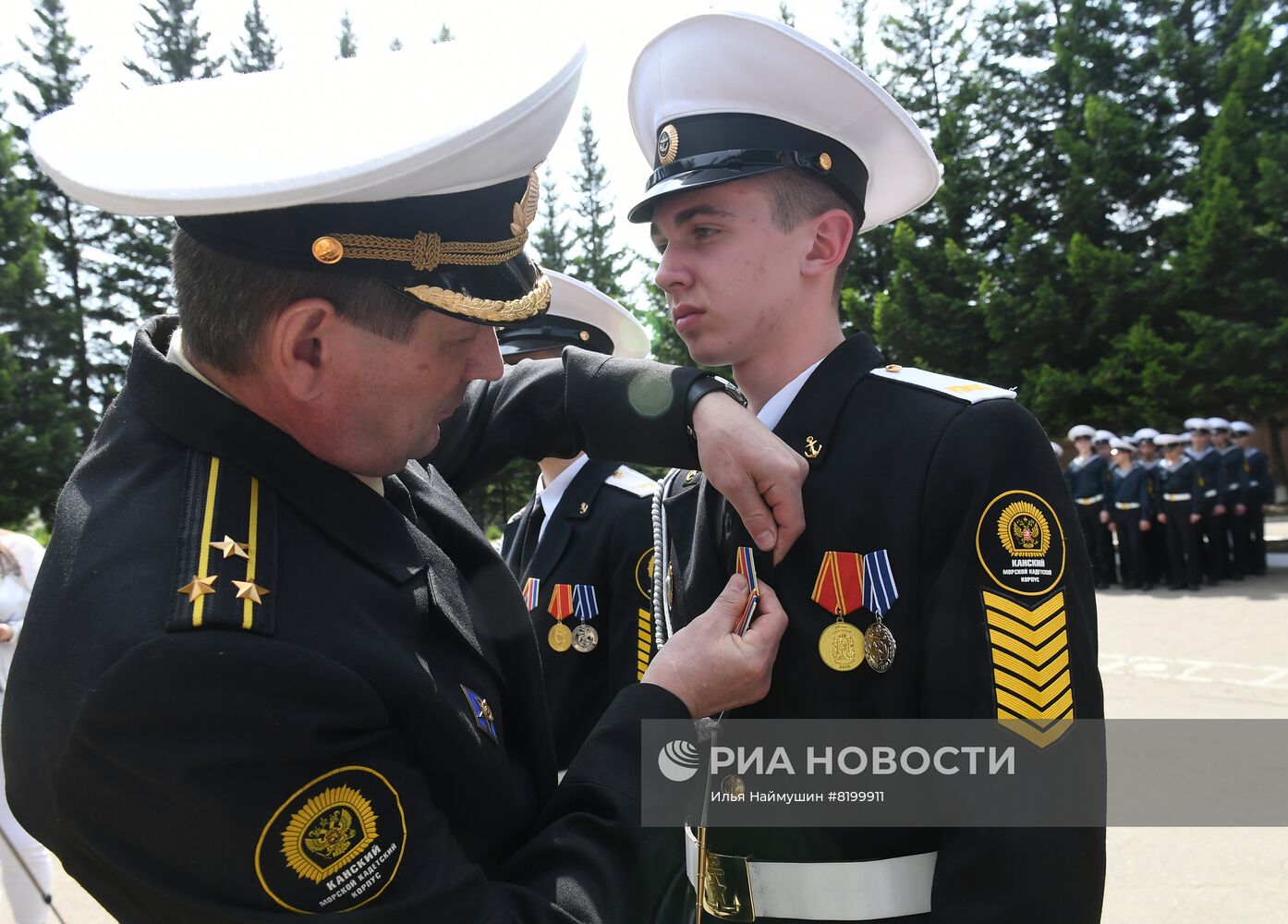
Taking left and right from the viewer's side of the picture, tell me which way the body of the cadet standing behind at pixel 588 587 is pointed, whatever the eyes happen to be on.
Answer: facing the viewer and to the left of the viewer

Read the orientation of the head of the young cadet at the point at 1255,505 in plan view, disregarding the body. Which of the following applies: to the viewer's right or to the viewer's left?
to the viewer's left

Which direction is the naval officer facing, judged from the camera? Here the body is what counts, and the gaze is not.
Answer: to the viewer's right

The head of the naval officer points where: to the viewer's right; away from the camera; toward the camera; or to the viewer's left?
to the viewer's right

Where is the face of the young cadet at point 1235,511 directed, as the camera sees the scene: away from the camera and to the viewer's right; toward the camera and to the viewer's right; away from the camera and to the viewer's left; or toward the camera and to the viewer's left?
toward the camera and to the viewer's left

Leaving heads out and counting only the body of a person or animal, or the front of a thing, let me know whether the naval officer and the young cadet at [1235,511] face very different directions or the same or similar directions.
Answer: very different directions

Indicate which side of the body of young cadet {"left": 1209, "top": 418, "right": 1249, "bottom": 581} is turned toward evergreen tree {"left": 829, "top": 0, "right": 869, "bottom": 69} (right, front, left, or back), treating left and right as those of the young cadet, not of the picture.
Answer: right

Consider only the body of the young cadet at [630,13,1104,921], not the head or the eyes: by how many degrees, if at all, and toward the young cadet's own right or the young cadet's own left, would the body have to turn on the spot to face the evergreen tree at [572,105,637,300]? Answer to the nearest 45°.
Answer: approximately 135° to the young cadet's own right

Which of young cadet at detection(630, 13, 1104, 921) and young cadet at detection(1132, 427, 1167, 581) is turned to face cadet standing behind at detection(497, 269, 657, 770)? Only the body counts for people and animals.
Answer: young cadet at detection(1132, 427, 1167, 581)

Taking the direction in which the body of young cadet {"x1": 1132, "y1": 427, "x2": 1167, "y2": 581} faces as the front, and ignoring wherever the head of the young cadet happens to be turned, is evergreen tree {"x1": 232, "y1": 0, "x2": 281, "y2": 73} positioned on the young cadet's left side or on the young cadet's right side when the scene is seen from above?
on the young cadet's right side

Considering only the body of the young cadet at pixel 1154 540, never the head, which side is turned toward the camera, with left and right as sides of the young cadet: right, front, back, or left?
front

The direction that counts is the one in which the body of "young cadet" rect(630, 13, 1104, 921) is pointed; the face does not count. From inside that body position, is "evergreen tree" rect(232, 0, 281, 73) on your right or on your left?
on your right
